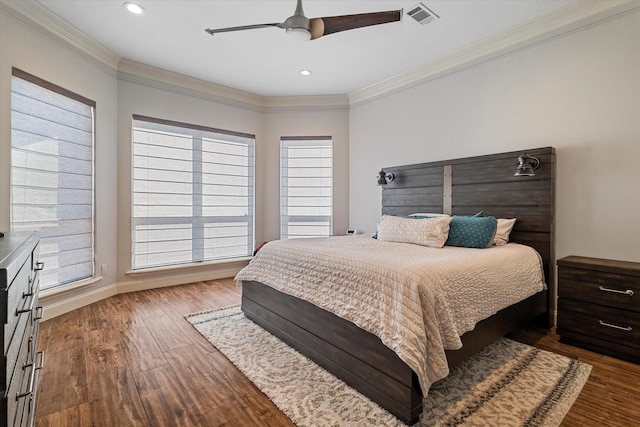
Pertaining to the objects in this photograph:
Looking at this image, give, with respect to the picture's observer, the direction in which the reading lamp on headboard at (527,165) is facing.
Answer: facing the viewer and to the left of the viewer

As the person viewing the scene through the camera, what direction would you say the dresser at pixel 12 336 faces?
facing to the right of the viewer

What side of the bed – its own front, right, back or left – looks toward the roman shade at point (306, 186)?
right

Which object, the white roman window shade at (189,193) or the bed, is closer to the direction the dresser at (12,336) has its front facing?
the bed

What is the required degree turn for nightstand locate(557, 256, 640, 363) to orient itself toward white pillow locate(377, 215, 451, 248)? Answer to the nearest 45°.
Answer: approximately 45° to its right

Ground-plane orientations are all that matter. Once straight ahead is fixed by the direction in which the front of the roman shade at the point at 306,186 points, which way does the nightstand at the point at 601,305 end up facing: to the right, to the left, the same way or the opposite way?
to the right

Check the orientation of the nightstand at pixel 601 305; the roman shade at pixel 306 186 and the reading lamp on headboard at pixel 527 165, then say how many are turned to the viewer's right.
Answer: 0

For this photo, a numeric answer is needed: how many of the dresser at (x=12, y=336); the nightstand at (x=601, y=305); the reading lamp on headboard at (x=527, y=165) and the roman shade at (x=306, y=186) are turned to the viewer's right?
1

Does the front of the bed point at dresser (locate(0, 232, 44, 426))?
yes

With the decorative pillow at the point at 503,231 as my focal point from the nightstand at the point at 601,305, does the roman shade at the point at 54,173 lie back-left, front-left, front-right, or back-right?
front-left

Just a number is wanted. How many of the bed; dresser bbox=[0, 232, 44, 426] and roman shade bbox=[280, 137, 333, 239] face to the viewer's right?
1

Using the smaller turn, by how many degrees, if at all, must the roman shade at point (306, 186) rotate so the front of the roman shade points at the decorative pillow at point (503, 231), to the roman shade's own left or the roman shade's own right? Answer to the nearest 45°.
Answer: approximately 45° to the roman shade's own left

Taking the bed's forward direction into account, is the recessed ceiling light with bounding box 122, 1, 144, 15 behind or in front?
in front

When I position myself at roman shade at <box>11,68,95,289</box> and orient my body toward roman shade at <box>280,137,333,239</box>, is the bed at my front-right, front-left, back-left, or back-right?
front-right

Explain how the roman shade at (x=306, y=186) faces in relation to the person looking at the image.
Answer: facing the viewer
